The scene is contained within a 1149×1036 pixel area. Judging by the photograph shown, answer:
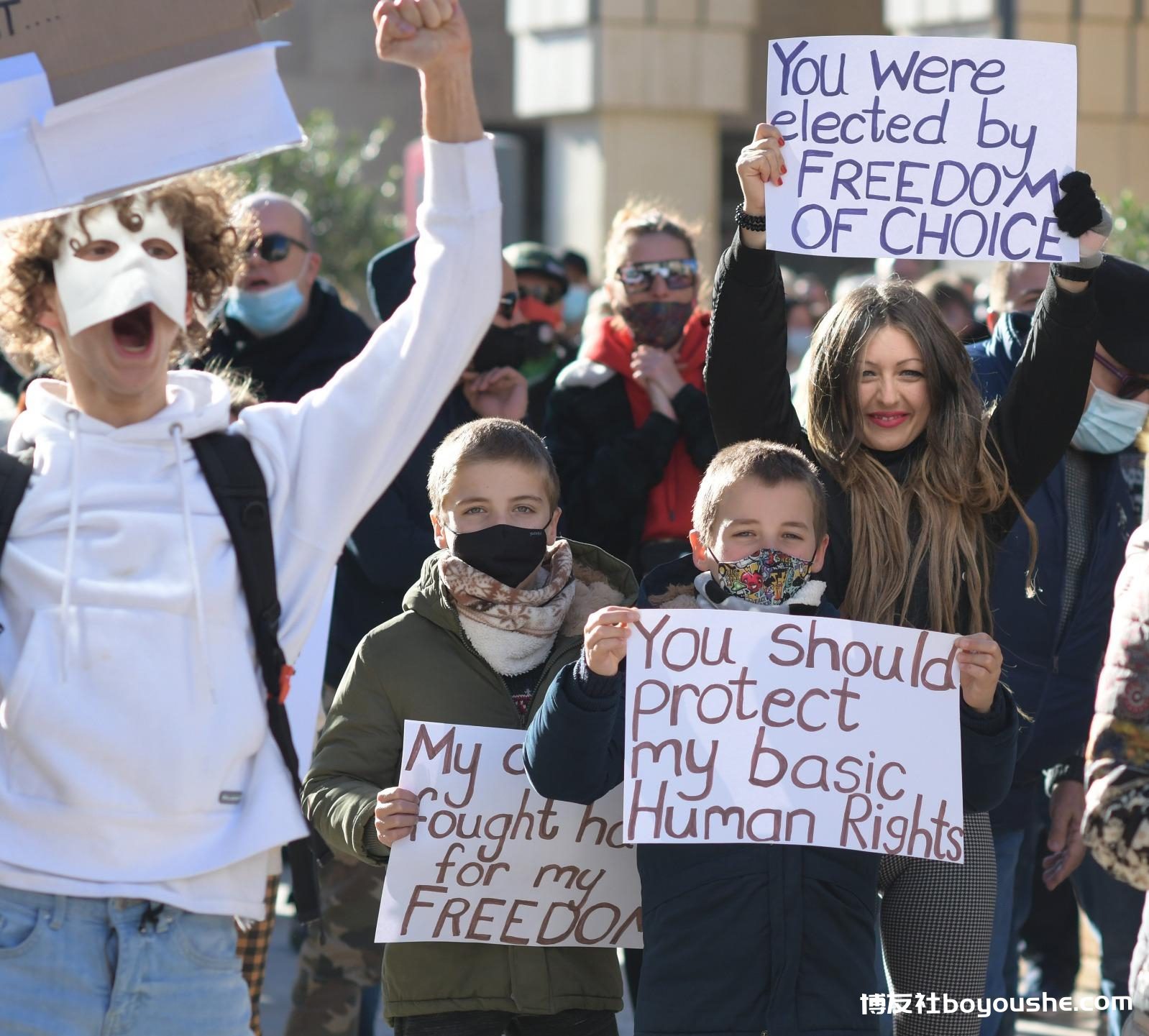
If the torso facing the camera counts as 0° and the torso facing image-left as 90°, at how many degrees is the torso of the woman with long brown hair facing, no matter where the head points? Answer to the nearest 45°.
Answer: approximately 0°

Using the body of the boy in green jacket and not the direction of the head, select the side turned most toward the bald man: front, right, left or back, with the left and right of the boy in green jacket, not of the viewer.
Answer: back

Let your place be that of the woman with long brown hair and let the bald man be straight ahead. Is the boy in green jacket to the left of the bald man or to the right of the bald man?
left

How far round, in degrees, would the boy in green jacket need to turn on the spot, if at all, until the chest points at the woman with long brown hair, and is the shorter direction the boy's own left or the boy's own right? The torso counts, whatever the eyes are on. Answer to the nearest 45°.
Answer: approximately 90° to the boy's own left

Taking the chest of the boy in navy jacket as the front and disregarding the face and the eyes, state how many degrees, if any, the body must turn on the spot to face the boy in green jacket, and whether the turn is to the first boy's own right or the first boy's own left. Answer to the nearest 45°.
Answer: approximately 135° to the first boy's own right

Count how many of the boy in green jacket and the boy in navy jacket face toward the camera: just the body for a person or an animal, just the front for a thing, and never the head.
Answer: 2

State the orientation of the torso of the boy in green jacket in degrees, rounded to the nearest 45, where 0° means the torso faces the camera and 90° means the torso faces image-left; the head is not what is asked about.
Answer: approximately 0°
